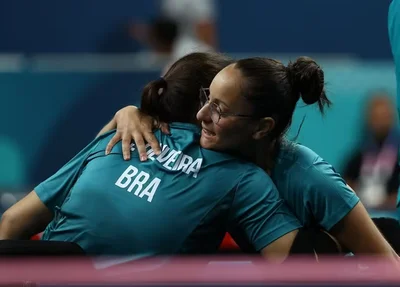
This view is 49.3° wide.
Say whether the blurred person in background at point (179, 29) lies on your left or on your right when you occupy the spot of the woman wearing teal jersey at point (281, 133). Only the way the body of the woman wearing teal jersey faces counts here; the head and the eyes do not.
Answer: on your right

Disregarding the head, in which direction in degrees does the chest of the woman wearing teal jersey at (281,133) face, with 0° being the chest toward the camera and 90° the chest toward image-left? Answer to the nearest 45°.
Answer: approximately 45°

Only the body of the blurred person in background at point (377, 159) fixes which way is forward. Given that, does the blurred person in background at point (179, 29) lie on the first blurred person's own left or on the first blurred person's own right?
on the first blurred person's own right

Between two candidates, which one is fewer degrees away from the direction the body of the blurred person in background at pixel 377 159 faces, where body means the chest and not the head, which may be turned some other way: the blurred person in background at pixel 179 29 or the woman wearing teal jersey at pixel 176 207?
the woman wearing teal jersey

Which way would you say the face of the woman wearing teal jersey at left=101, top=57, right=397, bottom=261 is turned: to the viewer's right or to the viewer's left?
to the viewer's left

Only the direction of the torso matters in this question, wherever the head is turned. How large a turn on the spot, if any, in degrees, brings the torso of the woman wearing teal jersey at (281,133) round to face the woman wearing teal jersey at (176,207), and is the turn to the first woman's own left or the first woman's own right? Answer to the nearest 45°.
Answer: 0° — they already face them

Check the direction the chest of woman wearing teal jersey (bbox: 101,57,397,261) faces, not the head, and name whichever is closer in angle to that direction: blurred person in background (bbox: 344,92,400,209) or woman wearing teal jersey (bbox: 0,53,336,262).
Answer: the woman wearing teal jersey

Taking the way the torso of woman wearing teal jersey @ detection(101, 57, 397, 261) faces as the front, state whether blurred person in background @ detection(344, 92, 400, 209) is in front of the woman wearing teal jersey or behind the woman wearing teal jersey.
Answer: behind
